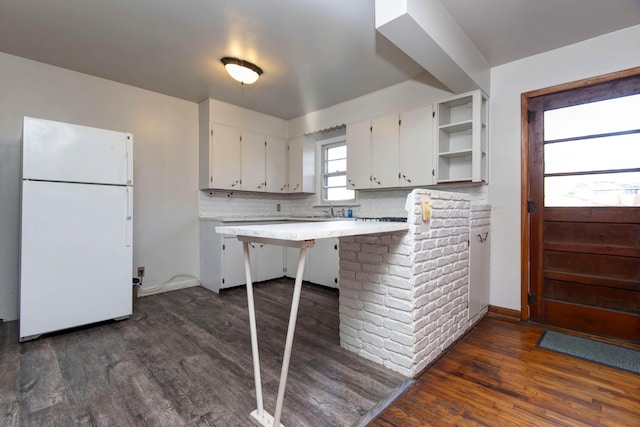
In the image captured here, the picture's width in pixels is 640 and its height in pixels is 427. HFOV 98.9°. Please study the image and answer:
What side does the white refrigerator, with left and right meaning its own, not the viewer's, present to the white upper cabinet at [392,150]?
left

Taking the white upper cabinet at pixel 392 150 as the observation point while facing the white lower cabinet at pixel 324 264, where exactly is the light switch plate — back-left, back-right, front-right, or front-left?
back-left

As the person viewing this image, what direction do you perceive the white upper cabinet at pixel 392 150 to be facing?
facing the viewer and to the left of the viewer

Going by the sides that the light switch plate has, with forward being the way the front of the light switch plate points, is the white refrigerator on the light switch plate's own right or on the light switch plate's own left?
on the light switch plate's own right

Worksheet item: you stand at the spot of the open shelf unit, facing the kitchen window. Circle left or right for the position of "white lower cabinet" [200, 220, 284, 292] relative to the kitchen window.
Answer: left

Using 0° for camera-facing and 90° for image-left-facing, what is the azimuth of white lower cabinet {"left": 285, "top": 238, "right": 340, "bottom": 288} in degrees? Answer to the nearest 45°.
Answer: approximately 45°

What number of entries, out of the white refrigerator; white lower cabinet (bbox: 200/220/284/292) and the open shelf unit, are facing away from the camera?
0

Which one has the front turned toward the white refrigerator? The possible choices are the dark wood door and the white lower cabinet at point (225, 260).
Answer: the dark wood door

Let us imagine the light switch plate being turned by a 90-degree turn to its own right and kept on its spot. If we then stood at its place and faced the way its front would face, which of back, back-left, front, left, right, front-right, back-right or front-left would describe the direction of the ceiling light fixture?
front-right

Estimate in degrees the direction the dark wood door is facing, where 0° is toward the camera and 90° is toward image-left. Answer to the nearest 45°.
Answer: approximately 45°

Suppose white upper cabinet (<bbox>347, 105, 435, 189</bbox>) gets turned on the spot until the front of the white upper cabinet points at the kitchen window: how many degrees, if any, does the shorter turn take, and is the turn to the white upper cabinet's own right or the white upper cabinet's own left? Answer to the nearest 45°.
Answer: approximately 90° to the white upper cabinet's own right

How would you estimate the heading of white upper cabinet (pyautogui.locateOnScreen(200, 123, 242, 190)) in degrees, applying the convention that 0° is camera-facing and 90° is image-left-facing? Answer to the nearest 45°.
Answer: approximately 315°

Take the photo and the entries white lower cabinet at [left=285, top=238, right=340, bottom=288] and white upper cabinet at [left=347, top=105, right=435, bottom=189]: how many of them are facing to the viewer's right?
0

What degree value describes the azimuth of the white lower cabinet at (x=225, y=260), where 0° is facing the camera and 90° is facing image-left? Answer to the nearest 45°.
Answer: approximately 315°

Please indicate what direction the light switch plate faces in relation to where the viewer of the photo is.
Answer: facing the viewer and to the right of the viewer
